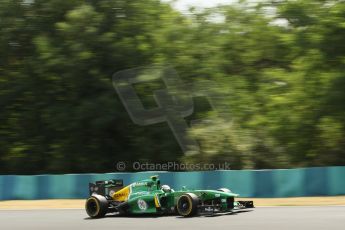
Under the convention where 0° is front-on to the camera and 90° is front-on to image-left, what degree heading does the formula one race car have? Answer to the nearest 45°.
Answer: approximately 315°
